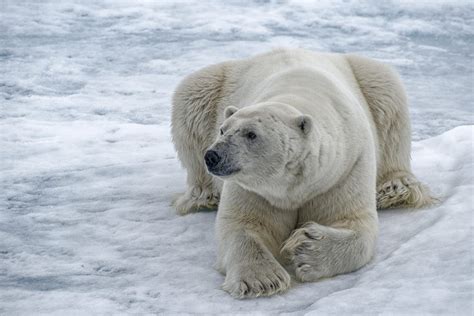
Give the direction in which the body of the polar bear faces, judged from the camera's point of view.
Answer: toward the camera
